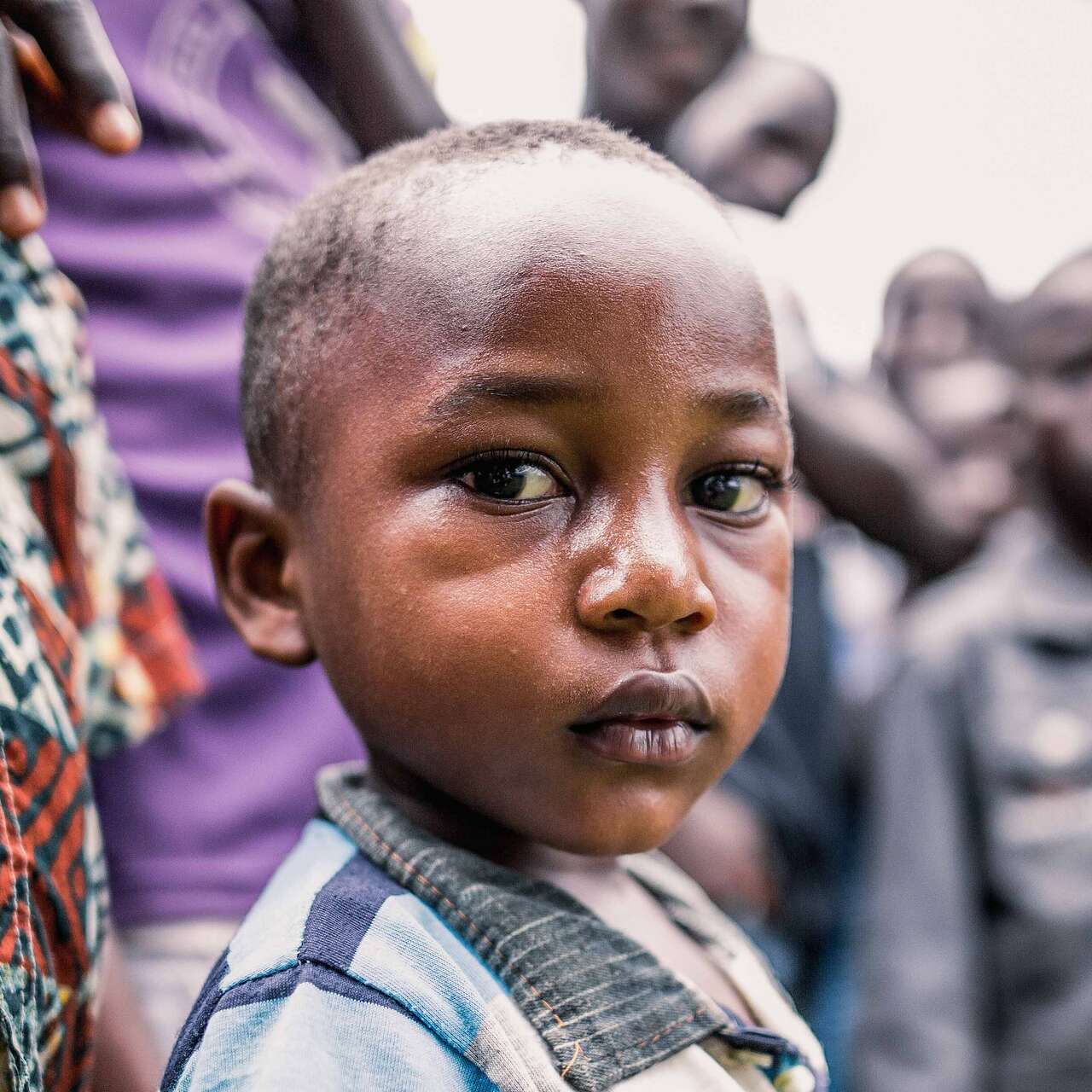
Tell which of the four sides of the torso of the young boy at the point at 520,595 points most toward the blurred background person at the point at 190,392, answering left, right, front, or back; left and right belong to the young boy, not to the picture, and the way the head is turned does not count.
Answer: back

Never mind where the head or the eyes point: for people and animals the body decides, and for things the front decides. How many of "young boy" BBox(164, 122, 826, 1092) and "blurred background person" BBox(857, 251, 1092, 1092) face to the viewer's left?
0

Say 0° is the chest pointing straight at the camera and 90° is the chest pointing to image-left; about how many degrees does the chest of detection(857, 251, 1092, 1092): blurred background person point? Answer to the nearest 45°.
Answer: approximately 0°

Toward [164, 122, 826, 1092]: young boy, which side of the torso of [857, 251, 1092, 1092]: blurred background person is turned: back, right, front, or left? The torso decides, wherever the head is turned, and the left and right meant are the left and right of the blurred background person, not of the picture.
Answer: front

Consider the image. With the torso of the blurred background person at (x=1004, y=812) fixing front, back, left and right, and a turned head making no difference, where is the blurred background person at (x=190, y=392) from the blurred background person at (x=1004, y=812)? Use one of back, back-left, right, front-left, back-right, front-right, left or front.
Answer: front-right

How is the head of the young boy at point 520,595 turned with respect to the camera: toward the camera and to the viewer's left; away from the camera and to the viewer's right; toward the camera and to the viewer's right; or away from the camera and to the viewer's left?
toward the camera and to the viewer's right

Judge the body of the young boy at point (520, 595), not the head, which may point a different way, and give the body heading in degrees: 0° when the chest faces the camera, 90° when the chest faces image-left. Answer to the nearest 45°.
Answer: approximately 315°
